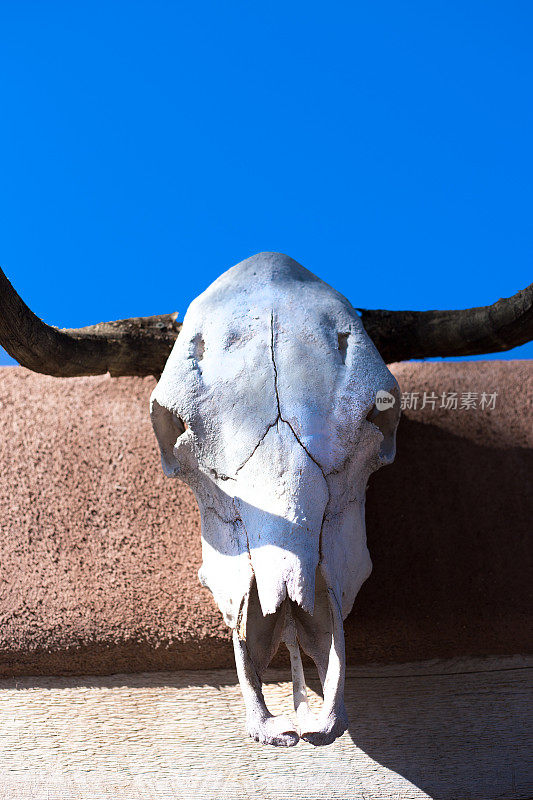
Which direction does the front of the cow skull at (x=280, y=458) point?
toward the camera
